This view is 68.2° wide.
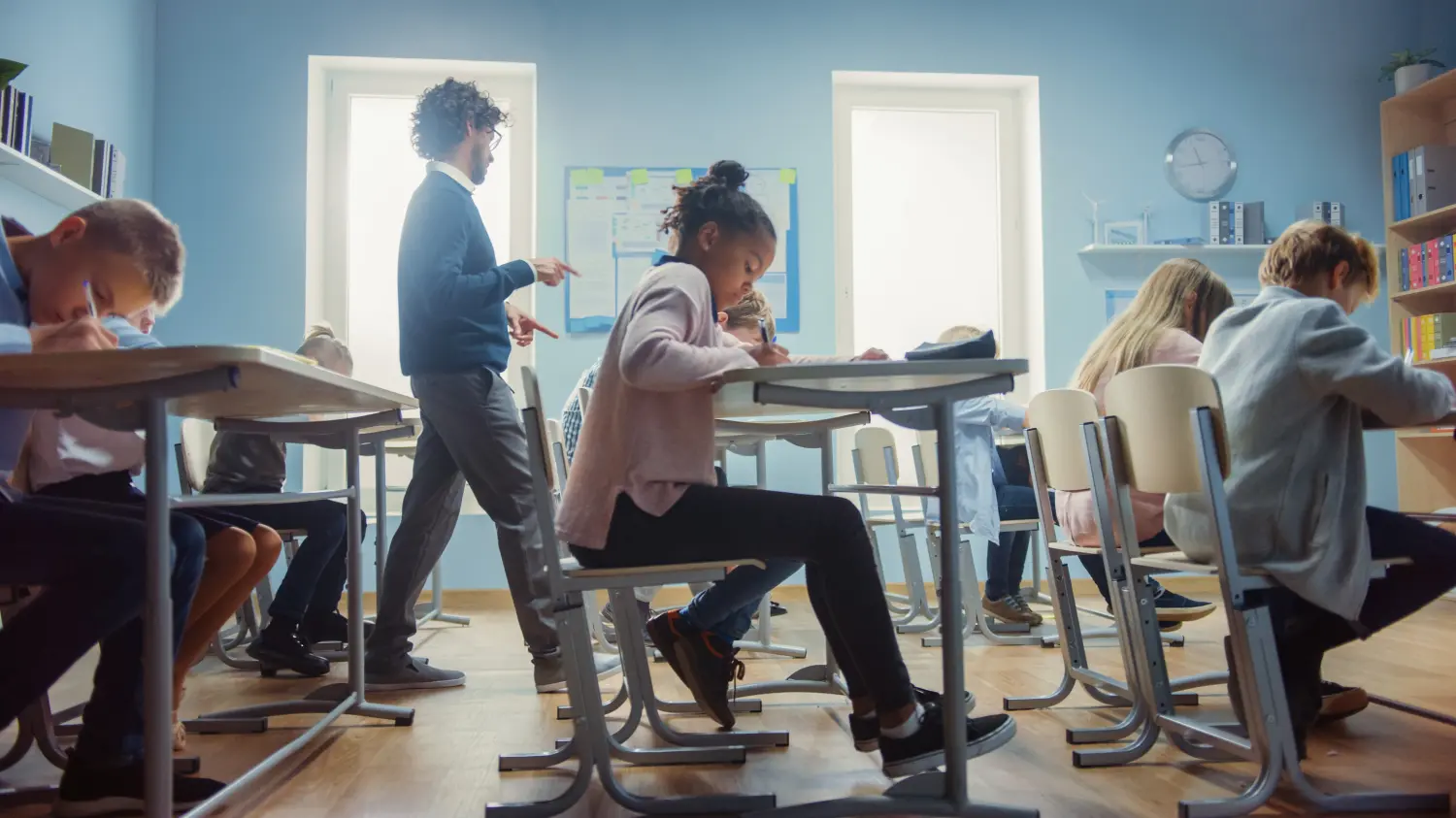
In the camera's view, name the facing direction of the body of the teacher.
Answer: to the viewer's right

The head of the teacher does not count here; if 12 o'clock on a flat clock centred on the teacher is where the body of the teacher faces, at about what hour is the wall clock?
The wall clock is roughly at 11 o'clock from the teacher.

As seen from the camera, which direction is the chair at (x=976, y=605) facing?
to the viewer's right

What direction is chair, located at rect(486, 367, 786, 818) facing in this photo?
to the viewer's right

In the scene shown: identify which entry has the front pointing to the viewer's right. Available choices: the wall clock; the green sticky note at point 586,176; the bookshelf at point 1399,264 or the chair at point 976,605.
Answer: the chair

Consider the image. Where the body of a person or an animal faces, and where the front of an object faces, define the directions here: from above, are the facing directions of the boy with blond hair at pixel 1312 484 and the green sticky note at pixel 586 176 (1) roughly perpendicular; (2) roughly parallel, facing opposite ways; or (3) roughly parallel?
roughly perpendicular

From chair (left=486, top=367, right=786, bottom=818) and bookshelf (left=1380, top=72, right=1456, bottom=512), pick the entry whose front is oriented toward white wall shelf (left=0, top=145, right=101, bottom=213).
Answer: the bookshelf

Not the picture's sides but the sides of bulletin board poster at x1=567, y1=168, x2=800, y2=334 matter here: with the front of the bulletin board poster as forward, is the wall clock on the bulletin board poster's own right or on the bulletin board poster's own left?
on the bulletin board poster's own left

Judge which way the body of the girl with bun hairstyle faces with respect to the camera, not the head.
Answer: to the viewer's right

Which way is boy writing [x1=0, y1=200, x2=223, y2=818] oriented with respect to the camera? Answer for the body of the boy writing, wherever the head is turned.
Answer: to the viewer's right

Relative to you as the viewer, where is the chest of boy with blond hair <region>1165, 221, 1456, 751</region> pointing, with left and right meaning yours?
facing away from the viewer and to the right of the viewer

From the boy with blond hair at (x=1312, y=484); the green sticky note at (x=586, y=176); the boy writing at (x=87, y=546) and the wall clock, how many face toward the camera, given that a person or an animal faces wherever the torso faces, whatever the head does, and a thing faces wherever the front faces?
2
